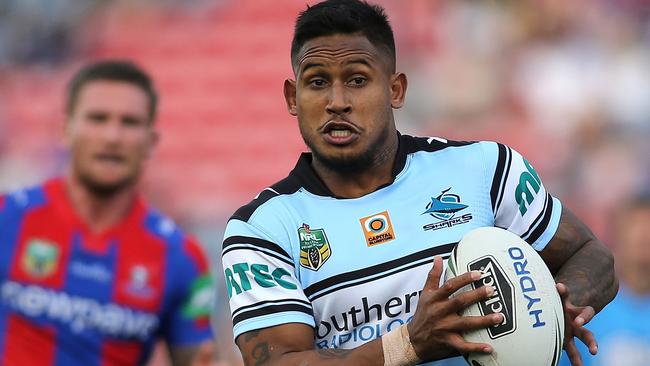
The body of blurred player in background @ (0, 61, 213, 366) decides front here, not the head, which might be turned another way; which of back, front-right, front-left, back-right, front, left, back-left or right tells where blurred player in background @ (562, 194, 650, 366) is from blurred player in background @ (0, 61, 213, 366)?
left

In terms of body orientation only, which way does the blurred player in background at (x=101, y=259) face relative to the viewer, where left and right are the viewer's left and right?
facing the viewer
